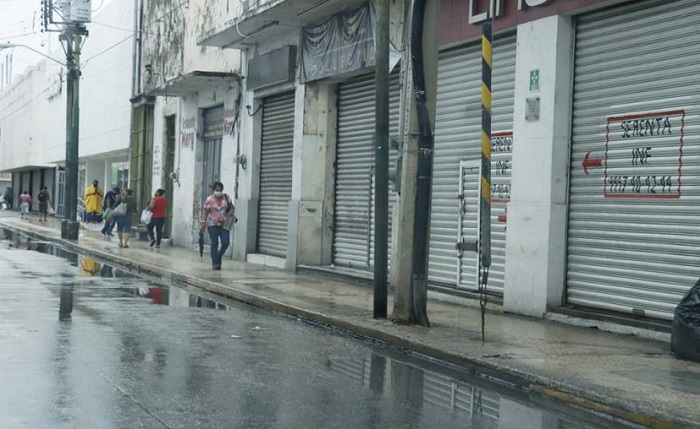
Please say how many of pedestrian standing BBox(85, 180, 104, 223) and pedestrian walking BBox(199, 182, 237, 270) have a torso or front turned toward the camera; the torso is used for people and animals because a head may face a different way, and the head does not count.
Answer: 2

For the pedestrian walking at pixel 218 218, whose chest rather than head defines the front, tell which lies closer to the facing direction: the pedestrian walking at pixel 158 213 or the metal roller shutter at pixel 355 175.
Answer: the metal roller shutter

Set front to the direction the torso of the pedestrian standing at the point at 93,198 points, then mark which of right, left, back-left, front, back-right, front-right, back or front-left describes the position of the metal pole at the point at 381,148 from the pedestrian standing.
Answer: front

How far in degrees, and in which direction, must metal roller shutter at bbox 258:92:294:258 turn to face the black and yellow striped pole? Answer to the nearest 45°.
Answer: approximately 45° to its left

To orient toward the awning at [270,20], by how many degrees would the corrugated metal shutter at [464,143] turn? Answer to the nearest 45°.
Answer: approximately 90° to its right

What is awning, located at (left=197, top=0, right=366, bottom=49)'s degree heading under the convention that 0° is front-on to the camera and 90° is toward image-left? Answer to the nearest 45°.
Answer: approximately 45°

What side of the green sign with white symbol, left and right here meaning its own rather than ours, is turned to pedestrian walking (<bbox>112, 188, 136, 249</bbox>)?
right

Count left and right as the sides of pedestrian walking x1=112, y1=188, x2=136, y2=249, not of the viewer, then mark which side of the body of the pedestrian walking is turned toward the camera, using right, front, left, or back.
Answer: back
